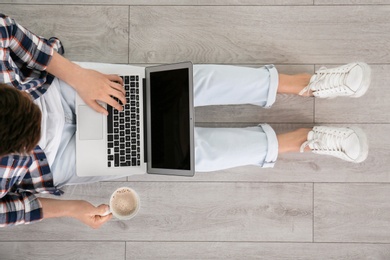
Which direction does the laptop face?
to the viewer's left

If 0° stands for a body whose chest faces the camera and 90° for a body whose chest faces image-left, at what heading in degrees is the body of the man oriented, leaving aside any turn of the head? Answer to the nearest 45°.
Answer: approximately 270°
